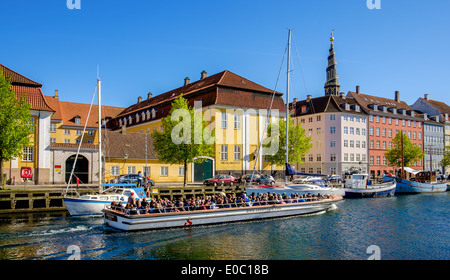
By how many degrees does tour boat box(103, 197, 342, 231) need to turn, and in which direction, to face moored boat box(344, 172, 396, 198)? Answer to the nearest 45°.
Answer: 0° — it already faces it

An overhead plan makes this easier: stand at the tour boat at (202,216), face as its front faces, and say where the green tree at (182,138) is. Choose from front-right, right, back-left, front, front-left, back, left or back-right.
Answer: front-left

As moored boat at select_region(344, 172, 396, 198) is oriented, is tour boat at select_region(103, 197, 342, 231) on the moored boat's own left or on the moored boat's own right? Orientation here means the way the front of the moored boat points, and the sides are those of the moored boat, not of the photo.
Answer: on the moored boat's own right

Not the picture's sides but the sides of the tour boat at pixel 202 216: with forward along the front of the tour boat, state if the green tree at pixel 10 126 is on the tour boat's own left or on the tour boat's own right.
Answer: on the tour boat's own left

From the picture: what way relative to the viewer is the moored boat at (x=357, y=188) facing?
to the viewer's right

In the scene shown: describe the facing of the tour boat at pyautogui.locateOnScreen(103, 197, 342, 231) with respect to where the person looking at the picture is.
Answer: facing away from the viewer and to the right of the viewer

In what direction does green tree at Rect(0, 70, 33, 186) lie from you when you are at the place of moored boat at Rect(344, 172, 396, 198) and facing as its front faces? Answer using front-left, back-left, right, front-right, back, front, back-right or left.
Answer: back-right

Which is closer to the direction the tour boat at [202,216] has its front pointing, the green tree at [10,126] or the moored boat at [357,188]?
the moored boat
